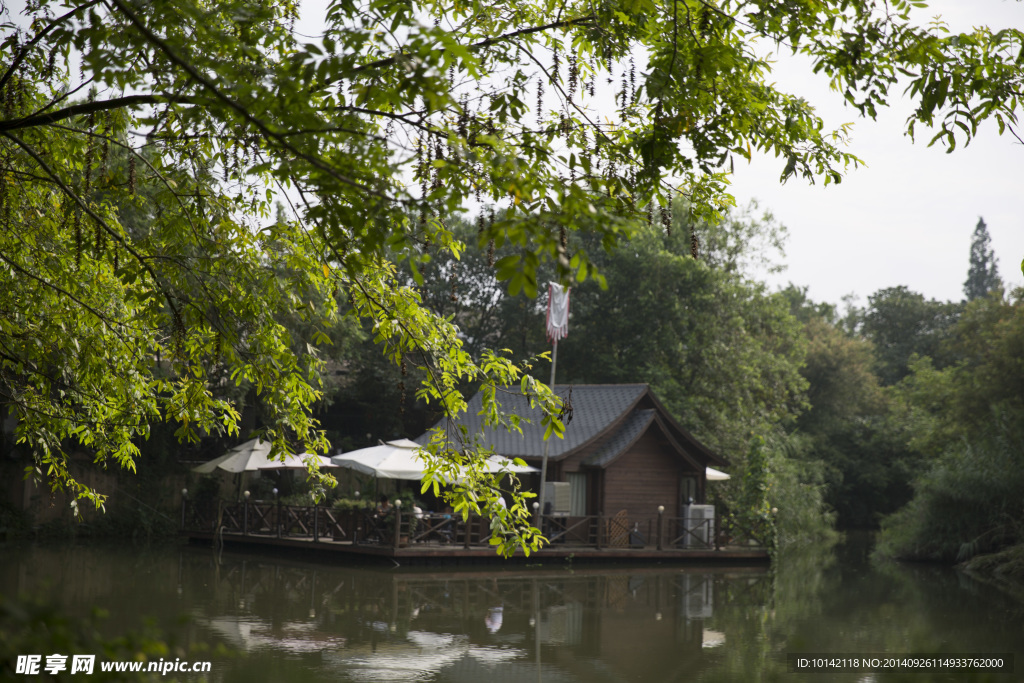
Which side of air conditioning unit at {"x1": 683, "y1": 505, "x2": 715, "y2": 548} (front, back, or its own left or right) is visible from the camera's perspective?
front

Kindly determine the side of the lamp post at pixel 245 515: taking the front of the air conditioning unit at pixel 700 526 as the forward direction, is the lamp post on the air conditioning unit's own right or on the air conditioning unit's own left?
on the air conditioning unit's own right

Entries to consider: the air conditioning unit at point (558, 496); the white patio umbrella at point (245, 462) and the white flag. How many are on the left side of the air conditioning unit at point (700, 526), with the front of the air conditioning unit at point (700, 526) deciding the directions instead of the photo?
0

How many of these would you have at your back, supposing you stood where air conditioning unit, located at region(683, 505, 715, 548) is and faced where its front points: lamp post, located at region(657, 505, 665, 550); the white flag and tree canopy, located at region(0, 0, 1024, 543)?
0

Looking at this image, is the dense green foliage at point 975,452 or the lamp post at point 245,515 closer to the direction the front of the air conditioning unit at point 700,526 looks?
the lamp post

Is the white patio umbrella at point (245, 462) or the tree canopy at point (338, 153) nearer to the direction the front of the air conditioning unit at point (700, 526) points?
the tree canopy

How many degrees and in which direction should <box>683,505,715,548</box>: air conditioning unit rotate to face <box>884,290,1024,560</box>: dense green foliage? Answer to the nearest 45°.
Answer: approximately 90° to its left

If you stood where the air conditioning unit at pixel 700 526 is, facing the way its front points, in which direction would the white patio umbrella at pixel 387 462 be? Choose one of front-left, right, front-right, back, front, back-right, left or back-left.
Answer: front-right

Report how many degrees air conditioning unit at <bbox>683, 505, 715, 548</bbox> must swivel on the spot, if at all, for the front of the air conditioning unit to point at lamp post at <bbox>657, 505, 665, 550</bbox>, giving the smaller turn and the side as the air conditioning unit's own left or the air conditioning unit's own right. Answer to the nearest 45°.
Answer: approximately 45° to the air conditioning unit's own right
